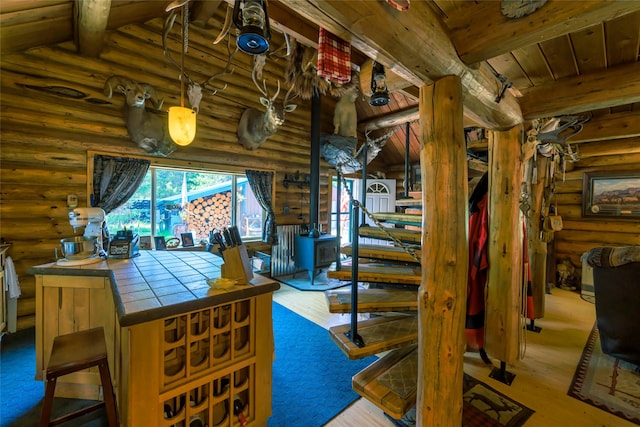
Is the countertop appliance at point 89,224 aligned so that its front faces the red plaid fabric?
no

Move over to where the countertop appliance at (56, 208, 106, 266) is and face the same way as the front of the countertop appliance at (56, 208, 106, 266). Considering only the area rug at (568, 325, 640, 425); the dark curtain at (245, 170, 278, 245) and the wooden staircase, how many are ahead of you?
0

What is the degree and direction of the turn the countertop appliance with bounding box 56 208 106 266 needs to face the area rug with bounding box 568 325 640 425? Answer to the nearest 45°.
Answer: approximately 135° to its left

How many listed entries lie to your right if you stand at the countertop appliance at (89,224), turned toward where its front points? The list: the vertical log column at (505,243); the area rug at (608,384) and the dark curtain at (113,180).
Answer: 1

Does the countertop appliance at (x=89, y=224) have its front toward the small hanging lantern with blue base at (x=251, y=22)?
no

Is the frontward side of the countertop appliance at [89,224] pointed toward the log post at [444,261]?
no

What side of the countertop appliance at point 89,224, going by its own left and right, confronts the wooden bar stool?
left

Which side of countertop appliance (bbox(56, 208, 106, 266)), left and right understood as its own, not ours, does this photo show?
left

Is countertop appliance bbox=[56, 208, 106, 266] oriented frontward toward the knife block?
no

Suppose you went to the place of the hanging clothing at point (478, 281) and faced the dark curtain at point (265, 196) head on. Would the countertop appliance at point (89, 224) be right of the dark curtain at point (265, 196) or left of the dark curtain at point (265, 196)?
left

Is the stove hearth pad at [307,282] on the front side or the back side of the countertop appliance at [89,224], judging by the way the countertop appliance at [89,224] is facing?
on the back side
